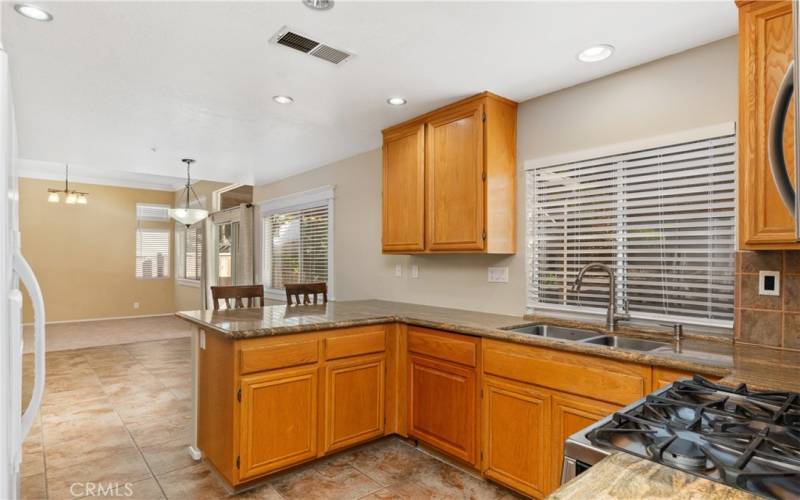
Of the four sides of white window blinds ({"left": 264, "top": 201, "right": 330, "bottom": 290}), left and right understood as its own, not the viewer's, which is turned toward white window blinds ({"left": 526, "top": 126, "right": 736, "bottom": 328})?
left

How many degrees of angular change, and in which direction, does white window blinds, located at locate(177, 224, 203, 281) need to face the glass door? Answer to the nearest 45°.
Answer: approximately 45° to its left

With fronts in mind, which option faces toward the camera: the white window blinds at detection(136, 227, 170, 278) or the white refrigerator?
the white window blinds

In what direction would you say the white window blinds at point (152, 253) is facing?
toward the camera

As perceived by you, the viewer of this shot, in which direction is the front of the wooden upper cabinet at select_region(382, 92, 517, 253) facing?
facing the viewer and to the left of the viewer

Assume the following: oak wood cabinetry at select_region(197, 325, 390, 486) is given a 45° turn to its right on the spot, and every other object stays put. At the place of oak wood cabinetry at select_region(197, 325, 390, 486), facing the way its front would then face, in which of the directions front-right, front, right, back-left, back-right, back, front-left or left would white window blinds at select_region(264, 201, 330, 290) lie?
back

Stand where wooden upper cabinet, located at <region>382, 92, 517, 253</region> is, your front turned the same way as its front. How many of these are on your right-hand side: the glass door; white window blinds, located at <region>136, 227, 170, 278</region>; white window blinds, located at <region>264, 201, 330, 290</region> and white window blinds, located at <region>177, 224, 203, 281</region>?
4

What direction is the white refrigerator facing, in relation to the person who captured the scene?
facing to the right of the viewer

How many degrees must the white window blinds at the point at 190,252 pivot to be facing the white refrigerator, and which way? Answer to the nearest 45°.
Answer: approximately 45° to its left

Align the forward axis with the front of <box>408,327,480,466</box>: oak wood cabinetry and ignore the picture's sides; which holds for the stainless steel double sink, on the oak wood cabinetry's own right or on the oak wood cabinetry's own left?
on the oak wood cabinetry's own left

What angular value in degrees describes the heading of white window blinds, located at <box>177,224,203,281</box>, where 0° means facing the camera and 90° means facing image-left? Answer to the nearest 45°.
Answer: approximately 45°
